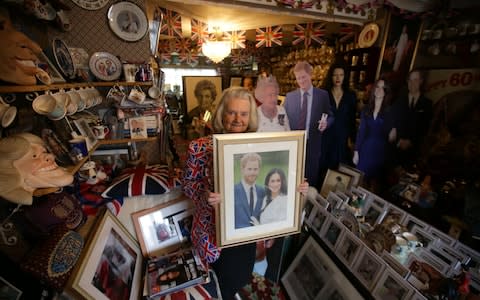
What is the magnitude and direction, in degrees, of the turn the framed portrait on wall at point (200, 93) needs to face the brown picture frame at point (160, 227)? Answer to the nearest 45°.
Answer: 0° — it already faces it

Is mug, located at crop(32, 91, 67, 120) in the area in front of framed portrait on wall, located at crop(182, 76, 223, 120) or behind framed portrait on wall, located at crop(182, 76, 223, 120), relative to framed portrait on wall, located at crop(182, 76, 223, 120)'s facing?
in front

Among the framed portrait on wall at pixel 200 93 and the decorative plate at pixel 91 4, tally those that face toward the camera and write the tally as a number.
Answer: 2

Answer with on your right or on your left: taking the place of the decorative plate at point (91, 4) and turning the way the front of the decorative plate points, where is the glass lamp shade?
on your left

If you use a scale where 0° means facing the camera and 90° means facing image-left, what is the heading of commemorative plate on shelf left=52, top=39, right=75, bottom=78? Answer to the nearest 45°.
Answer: approximately 315°
